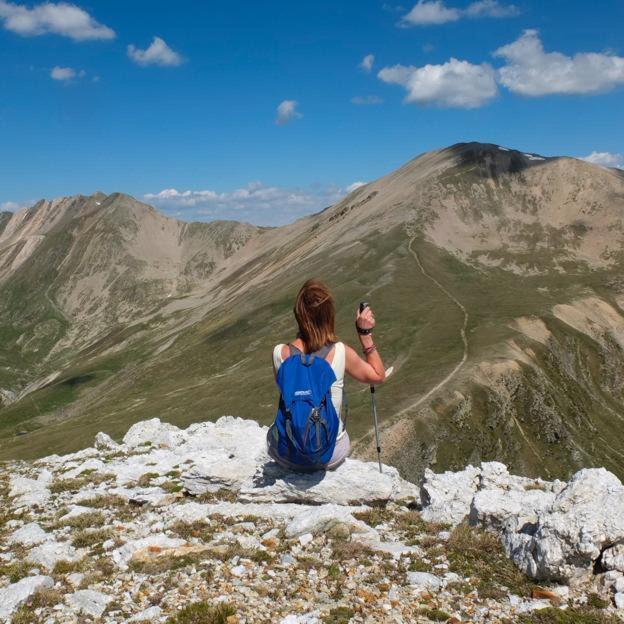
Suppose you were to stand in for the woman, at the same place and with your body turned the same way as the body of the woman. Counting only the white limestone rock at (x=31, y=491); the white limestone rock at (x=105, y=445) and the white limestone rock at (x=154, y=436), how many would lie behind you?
0

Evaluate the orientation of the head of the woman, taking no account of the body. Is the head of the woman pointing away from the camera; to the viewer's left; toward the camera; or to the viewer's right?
away from the camera

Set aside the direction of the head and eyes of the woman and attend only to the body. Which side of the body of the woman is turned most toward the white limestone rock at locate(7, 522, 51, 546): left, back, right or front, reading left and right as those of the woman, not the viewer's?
left

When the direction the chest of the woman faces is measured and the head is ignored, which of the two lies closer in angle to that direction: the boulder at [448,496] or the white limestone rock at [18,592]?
the boulder

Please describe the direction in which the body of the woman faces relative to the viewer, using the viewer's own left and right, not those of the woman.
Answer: facing away from the viewer

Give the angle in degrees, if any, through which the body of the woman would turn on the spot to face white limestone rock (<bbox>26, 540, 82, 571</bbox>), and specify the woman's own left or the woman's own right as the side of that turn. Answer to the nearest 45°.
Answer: approximately 90° to the woman's own left
